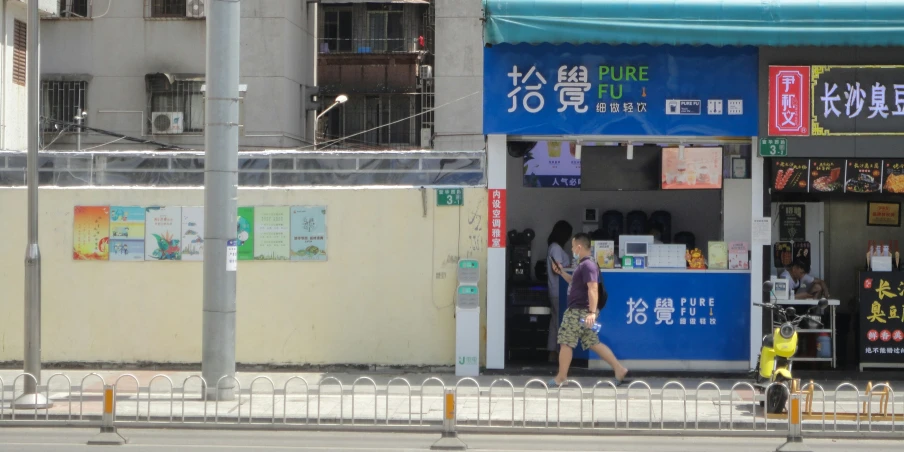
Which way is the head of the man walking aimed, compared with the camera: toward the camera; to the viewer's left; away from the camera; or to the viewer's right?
to the viewer's left

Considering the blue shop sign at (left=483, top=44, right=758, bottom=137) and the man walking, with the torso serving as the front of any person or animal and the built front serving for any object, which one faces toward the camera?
the blue shop sign

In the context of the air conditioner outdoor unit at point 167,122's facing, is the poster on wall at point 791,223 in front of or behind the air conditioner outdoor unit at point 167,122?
in front

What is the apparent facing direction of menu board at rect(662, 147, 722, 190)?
toward the camera

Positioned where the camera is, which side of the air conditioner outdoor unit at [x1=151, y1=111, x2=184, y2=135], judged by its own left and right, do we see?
front

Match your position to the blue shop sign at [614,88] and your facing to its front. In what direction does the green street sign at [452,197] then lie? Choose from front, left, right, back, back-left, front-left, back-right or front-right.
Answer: right

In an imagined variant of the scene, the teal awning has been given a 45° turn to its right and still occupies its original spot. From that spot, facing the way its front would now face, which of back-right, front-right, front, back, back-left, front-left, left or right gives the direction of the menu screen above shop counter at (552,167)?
right

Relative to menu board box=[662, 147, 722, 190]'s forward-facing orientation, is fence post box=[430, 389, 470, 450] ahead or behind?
ahead

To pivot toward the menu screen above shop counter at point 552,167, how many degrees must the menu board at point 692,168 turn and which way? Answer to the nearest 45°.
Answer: approximately 135° to its right

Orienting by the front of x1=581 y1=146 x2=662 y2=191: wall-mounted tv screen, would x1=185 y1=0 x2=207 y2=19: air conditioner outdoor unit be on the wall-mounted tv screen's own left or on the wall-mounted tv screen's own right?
on the wall-mounted tv screen's own right

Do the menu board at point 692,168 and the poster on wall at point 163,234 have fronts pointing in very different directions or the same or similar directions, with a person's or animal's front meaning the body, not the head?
same or similar directions

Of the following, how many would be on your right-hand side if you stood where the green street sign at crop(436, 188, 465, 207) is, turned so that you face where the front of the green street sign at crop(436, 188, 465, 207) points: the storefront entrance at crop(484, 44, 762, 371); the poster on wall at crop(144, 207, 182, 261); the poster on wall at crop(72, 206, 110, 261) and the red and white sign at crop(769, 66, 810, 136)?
2

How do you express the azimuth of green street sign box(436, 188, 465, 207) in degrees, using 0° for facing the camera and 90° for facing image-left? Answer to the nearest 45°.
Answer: approximately 0°

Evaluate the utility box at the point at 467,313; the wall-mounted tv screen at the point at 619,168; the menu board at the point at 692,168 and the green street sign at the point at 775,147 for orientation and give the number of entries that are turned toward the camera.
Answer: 4

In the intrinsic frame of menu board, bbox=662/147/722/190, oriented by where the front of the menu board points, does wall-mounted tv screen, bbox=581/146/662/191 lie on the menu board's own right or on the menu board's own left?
on the menu board's own right

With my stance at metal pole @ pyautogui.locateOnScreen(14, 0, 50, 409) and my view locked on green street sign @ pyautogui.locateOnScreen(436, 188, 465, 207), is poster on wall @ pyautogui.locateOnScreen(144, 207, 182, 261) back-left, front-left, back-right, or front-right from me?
front-left

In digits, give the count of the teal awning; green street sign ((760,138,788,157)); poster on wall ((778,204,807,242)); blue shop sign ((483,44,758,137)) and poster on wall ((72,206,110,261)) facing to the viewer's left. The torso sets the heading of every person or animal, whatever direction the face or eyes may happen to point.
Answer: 0
